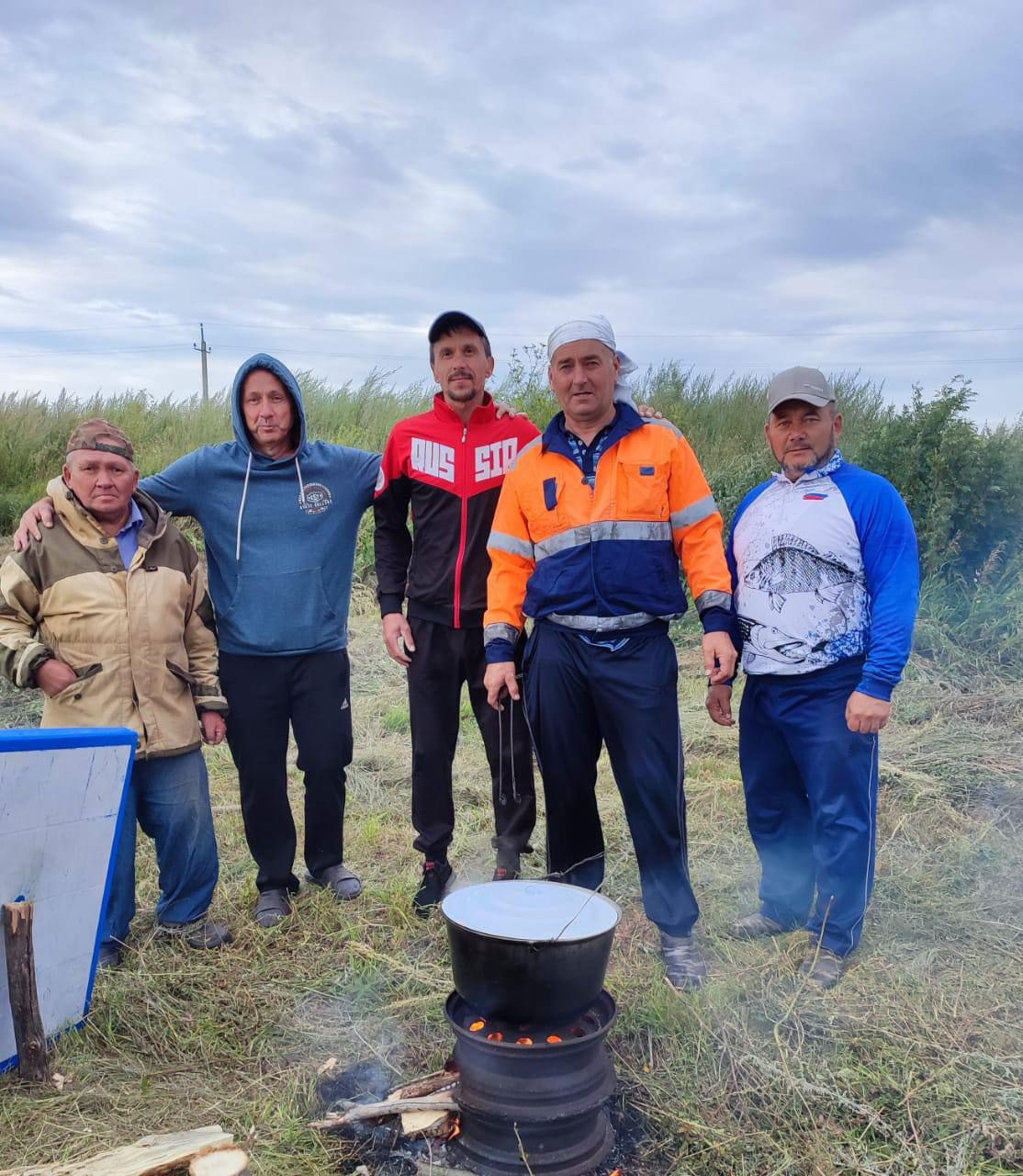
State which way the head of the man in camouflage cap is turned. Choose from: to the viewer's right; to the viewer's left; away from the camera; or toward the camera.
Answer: toward the camera

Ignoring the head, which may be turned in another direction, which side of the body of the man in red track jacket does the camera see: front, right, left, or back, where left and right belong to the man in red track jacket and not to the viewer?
front

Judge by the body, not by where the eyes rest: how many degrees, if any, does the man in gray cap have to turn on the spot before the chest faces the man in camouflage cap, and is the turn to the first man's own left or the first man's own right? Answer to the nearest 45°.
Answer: approximately 45° to the first man's own right

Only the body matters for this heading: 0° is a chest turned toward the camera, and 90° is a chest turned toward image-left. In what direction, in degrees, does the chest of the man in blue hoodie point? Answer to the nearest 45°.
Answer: approximately 0°

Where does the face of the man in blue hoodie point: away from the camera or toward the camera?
toward the camera

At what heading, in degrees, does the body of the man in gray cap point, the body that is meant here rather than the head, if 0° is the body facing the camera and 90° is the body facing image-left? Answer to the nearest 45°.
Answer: approximately 45°

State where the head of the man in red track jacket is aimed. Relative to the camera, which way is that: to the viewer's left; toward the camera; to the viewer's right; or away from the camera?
toward the camera

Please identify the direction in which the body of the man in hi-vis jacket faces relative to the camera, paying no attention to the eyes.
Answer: toward the camera

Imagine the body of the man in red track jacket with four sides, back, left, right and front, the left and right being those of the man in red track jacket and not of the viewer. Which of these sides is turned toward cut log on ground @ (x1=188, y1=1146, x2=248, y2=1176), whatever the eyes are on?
front

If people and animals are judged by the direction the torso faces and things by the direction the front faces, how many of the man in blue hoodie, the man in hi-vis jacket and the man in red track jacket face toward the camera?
3

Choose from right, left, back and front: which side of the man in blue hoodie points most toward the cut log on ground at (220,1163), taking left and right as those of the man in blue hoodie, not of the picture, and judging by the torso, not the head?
front

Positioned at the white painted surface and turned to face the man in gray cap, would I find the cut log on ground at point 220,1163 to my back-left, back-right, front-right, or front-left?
front-right
